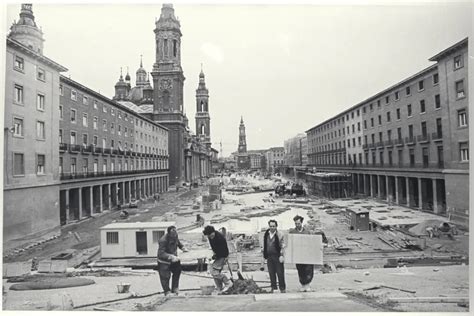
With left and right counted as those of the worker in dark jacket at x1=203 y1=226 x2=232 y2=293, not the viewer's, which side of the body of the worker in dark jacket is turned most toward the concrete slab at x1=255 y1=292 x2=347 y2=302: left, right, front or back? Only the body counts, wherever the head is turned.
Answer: back

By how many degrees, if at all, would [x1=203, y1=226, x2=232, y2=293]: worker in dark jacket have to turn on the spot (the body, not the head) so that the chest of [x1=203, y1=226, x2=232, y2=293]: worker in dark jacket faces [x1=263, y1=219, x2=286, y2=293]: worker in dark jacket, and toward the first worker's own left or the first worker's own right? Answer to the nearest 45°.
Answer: approximately 180°

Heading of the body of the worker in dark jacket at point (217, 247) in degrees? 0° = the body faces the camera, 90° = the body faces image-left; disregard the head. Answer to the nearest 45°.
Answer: approximately 90°

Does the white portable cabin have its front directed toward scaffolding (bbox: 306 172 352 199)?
no

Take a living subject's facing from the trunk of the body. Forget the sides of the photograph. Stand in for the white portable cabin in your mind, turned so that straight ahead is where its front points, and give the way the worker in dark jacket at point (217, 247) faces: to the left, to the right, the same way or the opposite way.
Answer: to the right

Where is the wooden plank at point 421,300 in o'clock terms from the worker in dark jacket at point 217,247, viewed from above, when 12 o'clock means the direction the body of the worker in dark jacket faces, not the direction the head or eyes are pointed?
The wooden plank is roughly at 6 o'clock from the worker in dark jacket.

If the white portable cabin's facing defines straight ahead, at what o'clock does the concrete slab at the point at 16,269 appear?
The concrete slab is roughly at 2 o'clock from the white portable cabin.

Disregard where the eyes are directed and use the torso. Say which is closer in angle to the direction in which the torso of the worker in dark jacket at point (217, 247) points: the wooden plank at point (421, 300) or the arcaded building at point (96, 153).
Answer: the arcaded building

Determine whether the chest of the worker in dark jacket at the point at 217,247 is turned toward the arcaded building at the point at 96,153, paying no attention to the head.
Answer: no

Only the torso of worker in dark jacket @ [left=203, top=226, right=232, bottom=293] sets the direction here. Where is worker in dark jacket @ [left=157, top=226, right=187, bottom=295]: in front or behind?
in front

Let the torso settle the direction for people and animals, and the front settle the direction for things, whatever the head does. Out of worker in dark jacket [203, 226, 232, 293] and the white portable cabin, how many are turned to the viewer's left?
1

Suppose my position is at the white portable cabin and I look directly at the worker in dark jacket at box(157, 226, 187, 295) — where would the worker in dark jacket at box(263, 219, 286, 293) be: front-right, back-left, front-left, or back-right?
front-left

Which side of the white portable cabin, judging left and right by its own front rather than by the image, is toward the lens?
front

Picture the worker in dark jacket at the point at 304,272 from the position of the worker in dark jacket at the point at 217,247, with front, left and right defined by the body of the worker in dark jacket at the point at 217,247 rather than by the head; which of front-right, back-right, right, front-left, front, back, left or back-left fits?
back
